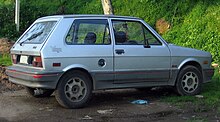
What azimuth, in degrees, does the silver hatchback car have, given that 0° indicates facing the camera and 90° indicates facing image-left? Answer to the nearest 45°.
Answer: approximately 225°
